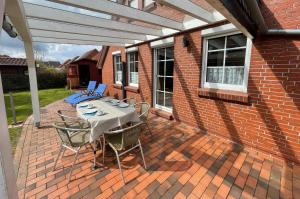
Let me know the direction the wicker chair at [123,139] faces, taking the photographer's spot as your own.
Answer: facing away from the viewer and to the left of the viewer

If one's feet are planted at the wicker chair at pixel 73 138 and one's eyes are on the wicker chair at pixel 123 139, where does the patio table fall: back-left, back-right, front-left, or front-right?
front-left

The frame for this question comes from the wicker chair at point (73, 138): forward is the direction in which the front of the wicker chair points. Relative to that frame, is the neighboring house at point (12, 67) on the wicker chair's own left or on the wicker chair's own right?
on the wicker chair's own left

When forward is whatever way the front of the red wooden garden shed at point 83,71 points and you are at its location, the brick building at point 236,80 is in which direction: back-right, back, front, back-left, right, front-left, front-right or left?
front-left

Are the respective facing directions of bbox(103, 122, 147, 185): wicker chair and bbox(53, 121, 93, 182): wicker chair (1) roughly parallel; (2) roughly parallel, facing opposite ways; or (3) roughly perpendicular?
roughly perpendicular

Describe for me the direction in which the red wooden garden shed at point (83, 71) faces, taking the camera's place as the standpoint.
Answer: facing the viewer and to the left of the viewer

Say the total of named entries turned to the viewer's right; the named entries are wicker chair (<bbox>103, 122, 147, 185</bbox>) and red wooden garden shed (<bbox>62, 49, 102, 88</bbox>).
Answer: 0

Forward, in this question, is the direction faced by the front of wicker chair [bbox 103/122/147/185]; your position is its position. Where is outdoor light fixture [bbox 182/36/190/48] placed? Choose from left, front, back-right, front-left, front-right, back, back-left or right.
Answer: right

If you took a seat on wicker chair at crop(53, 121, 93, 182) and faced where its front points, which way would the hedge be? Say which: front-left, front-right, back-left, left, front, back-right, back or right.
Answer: front-left

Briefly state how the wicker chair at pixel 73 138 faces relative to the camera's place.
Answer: facing away from the viewer and to the right of the viewer

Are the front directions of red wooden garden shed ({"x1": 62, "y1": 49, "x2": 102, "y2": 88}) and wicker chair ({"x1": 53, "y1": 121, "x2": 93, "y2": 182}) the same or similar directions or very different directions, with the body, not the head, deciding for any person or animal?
very different directions
